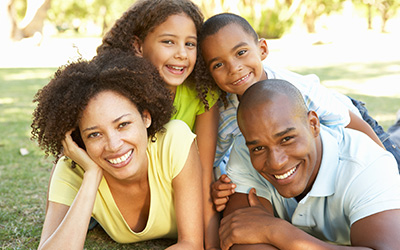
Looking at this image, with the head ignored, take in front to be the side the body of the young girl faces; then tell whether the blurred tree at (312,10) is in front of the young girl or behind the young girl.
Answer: behind

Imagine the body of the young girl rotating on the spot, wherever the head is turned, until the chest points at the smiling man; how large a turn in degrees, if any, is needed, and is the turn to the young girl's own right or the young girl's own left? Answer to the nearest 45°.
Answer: approximately 45° to the young girl's own left

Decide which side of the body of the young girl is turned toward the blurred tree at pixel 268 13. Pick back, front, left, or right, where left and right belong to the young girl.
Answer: back

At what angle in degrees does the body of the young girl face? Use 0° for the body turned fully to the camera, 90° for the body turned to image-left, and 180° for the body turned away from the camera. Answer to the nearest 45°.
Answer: approximately 0°

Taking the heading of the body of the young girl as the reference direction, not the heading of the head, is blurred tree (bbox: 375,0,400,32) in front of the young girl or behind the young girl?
behind

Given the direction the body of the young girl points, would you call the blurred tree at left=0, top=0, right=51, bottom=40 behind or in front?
behind
